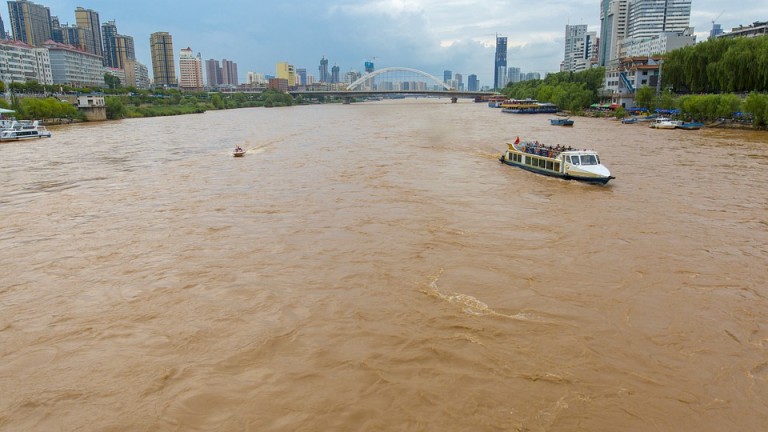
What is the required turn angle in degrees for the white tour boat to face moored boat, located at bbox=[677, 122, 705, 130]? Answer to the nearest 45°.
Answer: approximately 135° to its left

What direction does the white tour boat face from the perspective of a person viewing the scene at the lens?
facing the viewer and to the right of the viewer

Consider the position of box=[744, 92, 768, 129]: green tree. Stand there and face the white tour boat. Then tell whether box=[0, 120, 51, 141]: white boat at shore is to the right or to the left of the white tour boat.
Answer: right

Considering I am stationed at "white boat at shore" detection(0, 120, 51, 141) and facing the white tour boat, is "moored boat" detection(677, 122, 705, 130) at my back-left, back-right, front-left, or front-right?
front-left

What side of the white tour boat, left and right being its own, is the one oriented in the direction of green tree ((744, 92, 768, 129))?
left

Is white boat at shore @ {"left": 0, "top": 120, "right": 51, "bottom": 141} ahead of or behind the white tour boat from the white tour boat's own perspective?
behind

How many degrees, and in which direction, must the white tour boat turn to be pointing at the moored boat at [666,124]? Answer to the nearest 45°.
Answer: approximately 135° to its left
